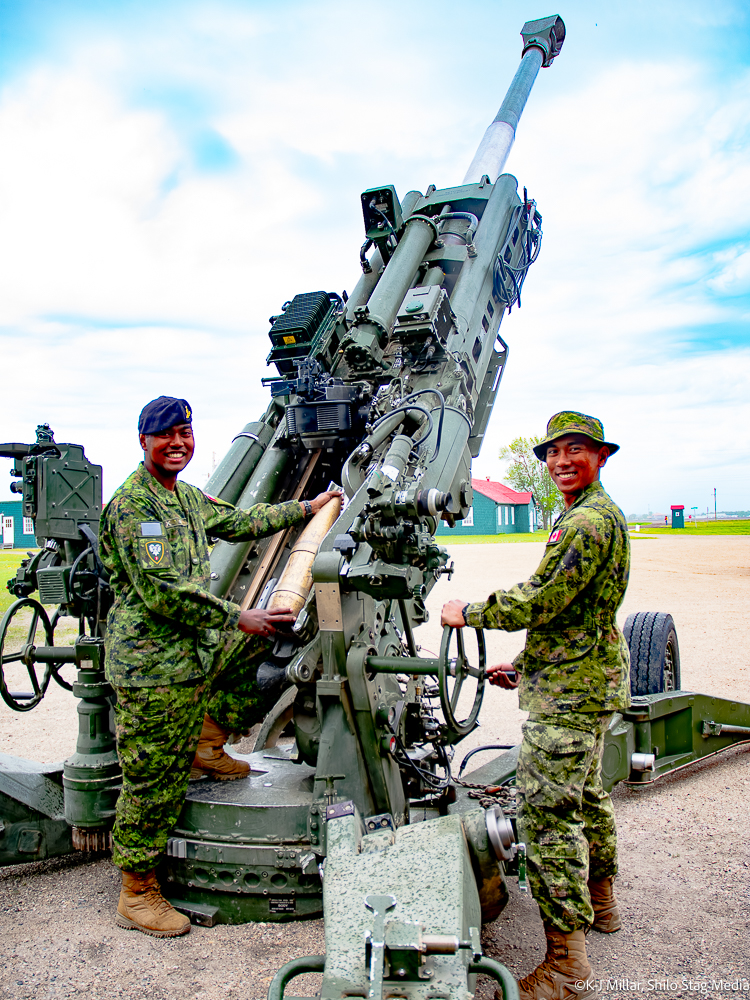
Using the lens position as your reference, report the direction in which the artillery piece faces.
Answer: facing away from the viewer and to the right of the viewer

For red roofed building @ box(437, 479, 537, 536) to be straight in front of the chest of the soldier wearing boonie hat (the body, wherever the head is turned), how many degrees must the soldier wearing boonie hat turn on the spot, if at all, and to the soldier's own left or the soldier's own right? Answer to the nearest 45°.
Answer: approximately 90° to the soldier's own right

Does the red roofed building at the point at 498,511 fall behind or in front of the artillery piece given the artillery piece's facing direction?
in front

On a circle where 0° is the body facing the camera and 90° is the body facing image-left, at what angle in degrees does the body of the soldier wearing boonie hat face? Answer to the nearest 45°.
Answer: approximately 90°

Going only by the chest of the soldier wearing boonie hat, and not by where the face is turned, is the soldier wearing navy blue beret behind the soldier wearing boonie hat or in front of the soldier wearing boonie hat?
in front
